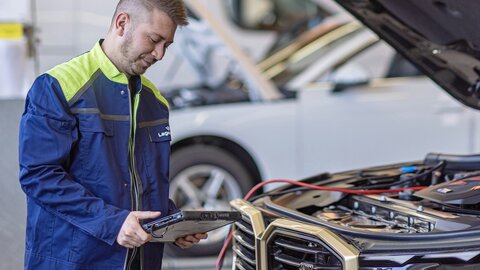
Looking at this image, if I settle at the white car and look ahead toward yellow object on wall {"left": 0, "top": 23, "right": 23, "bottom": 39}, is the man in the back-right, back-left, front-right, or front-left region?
front-left

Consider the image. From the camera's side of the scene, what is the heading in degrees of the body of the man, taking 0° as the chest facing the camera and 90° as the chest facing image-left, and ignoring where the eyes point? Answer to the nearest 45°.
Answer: approximately 315°

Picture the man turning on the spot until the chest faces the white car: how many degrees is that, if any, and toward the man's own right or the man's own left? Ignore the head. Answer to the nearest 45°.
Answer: approximately 90° to the man's own left

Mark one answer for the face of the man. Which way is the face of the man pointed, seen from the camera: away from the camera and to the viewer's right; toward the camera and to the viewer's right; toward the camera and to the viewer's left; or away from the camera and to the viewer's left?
toward the camera and to the viewer's right

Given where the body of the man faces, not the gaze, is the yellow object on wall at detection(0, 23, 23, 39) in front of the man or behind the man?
behind
